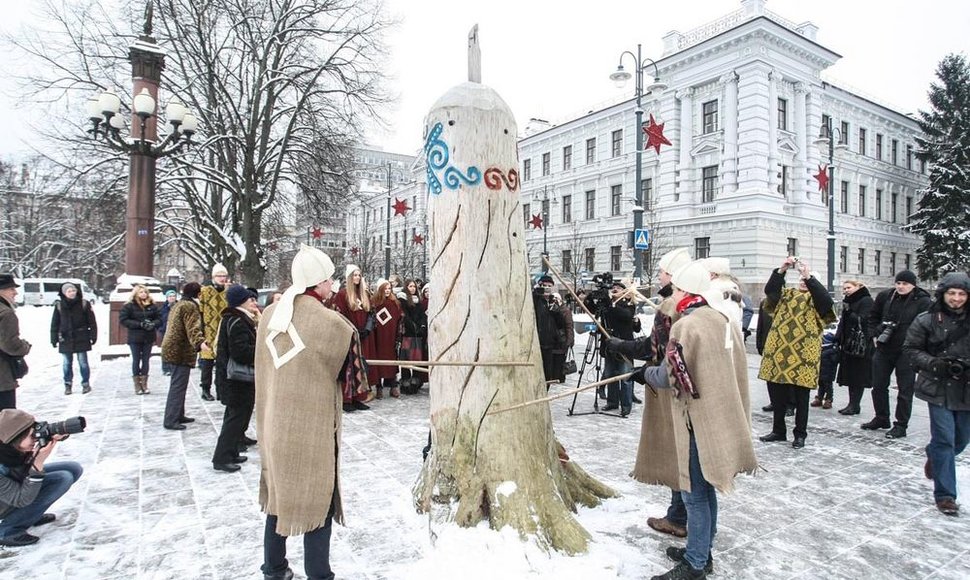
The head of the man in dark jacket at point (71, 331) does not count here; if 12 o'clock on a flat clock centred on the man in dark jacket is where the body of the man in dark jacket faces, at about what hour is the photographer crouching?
The photographer crouching is roughly at 12 o'clock from the man in dark jacket.

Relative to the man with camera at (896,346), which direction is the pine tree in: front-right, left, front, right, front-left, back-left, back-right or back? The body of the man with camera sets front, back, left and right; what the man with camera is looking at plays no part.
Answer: back-right

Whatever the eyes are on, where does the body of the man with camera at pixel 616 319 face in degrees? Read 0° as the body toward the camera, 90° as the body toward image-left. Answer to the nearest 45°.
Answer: approximately 45°

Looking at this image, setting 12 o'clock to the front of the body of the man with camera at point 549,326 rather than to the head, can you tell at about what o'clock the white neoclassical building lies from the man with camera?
The white neoclassical building is roughly at 7 o'clock from the man with camera.

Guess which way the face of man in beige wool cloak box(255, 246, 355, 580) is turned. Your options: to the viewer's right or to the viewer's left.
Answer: to the viewer's right

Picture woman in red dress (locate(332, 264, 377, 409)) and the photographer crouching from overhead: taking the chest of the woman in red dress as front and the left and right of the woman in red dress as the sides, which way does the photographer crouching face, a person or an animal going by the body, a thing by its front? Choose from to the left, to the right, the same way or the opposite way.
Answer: to the left

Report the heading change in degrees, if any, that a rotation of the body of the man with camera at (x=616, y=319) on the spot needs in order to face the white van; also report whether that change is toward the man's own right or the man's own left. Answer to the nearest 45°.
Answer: approximately 90° to the man's own right

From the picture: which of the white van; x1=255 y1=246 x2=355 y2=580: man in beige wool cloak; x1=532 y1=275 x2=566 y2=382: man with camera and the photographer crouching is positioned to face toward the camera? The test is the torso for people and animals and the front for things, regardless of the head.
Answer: the man with camera
